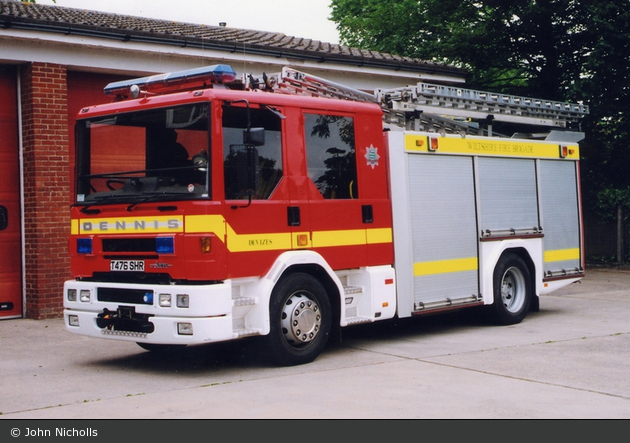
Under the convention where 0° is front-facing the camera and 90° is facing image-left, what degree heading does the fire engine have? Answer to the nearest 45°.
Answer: approximately 45°

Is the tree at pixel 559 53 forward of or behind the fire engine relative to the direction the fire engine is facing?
behind
